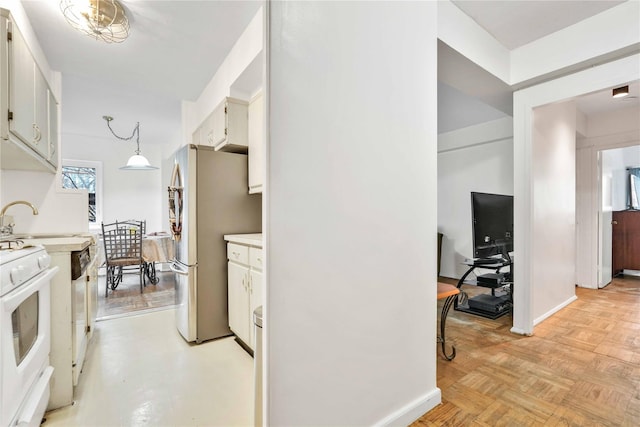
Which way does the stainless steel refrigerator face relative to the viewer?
to the viewer's left

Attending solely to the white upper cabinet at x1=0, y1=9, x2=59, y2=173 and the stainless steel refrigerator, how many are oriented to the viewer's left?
1

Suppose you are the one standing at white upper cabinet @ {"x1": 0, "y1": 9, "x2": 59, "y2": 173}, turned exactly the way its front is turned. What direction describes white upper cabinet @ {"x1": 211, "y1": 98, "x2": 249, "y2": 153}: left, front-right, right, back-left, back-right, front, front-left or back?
front

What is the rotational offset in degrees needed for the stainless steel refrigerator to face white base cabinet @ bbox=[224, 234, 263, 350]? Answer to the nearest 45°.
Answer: approximately 135° to its left

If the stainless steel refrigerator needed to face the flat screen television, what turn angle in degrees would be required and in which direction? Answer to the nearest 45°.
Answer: approximately 180°

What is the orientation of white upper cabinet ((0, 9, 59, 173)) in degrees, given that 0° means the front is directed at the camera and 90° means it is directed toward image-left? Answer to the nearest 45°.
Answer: approximately 270°

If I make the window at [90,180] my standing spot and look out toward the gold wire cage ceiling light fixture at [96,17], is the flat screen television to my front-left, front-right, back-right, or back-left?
front-left
